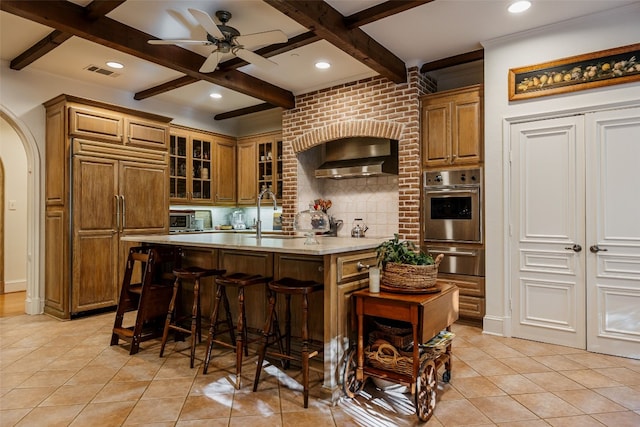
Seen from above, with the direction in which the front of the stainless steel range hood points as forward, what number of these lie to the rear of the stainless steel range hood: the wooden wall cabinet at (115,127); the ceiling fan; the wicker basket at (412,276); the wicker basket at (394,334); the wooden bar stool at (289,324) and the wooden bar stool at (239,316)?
0

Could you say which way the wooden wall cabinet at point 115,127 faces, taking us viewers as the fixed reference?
facing the viewer and to the right of the viewer

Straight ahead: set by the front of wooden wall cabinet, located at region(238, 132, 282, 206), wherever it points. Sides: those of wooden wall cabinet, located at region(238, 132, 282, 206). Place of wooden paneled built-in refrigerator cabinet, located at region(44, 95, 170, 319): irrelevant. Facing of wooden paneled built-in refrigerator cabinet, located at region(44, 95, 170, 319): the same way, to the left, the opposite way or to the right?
to the left

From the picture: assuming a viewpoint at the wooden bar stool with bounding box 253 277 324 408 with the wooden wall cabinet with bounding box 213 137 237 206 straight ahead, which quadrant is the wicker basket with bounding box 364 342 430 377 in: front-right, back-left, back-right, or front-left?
back-right

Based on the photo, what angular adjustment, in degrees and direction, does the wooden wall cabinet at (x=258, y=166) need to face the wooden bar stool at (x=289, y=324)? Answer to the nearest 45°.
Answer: approximately 45° to its left

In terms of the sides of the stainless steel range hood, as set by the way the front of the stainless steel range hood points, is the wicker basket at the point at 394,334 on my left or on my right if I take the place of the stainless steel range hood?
on my left

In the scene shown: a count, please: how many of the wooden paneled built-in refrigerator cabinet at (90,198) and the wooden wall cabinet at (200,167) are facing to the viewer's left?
0

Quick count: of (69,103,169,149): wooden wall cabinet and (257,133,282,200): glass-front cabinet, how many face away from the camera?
0

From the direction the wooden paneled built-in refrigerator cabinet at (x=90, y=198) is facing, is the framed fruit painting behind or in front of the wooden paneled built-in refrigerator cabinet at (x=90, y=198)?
in front

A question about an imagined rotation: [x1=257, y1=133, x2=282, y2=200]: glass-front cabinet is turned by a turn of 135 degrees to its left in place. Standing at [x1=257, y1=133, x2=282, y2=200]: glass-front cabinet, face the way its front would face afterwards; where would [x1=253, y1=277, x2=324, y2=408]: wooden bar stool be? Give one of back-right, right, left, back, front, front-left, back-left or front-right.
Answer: right

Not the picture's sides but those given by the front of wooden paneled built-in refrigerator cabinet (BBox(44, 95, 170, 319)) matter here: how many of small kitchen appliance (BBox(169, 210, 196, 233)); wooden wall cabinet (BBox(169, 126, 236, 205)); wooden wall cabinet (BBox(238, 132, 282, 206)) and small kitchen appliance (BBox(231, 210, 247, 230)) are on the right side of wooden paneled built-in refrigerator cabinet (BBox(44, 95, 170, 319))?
0

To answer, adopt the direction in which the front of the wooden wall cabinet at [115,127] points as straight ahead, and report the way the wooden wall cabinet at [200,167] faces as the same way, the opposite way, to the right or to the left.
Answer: the same way

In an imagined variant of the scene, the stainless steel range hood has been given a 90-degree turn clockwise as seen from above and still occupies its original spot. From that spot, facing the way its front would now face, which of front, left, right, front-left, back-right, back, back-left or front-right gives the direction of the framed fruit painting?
back

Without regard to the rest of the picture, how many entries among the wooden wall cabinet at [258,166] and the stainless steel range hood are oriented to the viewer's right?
0

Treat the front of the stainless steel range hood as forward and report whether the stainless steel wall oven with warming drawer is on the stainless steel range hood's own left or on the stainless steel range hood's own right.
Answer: on the stainless steel range hood's own left

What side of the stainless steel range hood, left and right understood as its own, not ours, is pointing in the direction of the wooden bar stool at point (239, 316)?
front

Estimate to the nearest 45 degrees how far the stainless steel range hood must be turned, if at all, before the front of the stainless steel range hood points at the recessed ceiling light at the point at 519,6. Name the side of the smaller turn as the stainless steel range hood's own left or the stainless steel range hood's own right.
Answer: approximately 90° to the stainless steel range hood's own left

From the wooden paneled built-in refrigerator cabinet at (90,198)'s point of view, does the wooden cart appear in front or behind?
in front
